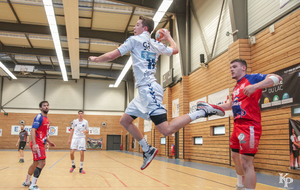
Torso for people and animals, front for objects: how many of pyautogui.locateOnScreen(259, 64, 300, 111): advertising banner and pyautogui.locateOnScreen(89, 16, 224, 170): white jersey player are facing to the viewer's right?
0

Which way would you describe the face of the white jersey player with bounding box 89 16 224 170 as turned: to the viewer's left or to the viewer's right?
to the viewer's left

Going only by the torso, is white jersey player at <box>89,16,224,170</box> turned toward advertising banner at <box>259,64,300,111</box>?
no

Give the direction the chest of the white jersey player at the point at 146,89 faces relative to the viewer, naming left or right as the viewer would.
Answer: facing away from the viewer and to the left of the viewer

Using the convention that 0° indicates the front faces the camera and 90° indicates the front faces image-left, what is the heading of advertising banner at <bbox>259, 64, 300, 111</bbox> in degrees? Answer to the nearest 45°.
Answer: approximately 45°

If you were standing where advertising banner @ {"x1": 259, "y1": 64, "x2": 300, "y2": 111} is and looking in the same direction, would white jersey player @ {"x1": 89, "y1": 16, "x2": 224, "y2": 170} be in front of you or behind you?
in front
